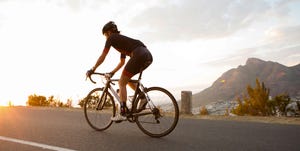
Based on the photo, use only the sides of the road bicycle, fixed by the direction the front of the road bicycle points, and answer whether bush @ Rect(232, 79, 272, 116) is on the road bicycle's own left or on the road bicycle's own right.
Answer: on the road bicycle's own right

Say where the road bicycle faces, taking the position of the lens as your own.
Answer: facing away from the viewer and to the left of the viewer

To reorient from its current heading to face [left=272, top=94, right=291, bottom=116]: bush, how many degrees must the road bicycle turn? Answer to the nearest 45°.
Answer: approximately 90° to its right
